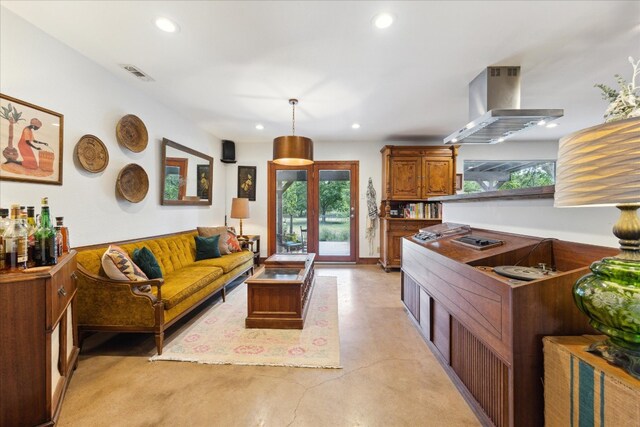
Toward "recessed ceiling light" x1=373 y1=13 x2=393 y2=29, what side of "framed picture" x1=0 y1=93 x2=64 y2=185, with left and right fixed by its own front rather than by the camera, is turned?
front

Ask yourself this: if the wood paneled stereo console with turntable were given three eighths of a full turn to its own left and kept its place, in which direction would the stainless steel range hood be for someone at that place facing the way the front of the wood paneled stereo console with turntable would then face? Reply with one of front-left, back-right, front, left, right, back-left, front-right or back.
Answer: left

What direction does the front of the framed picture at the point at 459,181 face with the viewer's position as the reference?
facing the viewer

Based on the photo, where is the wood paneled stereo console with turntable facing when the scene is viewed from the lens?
facing the viewer and to the left of the viewer

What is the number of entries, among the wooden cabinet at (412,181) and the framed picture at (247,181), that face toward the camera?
2

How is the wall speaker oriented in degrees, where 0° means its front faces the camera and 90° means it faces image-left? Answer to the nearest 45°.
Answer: approximately 315°

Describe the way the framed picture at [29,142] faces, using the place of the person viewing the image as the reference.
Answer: facing the viewer and to the right of the viewer

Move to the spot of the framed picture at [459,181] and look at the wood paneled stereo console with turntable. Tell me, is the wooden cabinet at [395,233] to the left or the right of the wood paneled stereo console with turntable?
right

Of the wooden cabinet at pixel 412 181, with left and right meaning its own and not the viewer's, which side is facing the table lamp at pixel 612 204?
front

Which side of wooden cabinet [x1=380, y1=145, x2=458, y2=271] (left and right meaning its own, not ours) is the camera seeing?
front

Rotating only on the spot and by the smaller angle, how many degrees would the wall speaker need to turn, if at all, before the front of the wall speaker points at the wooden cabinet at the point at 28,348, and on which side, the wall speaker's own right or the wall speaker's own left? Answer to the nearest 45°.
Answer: approximately 45° to the wall speaker's own right

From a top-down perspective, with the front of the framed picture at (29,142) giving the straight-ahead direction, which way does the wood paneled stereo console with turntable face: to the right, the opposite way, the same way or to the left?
the opposite way
